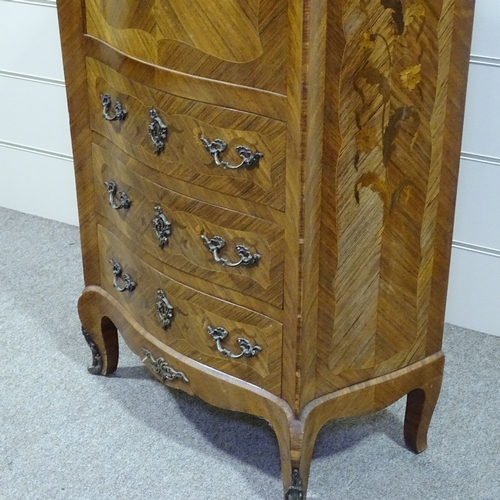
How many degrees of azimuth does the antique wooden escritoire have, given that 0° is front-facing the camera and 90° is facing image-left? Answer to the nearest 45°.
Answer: approximately 45°
